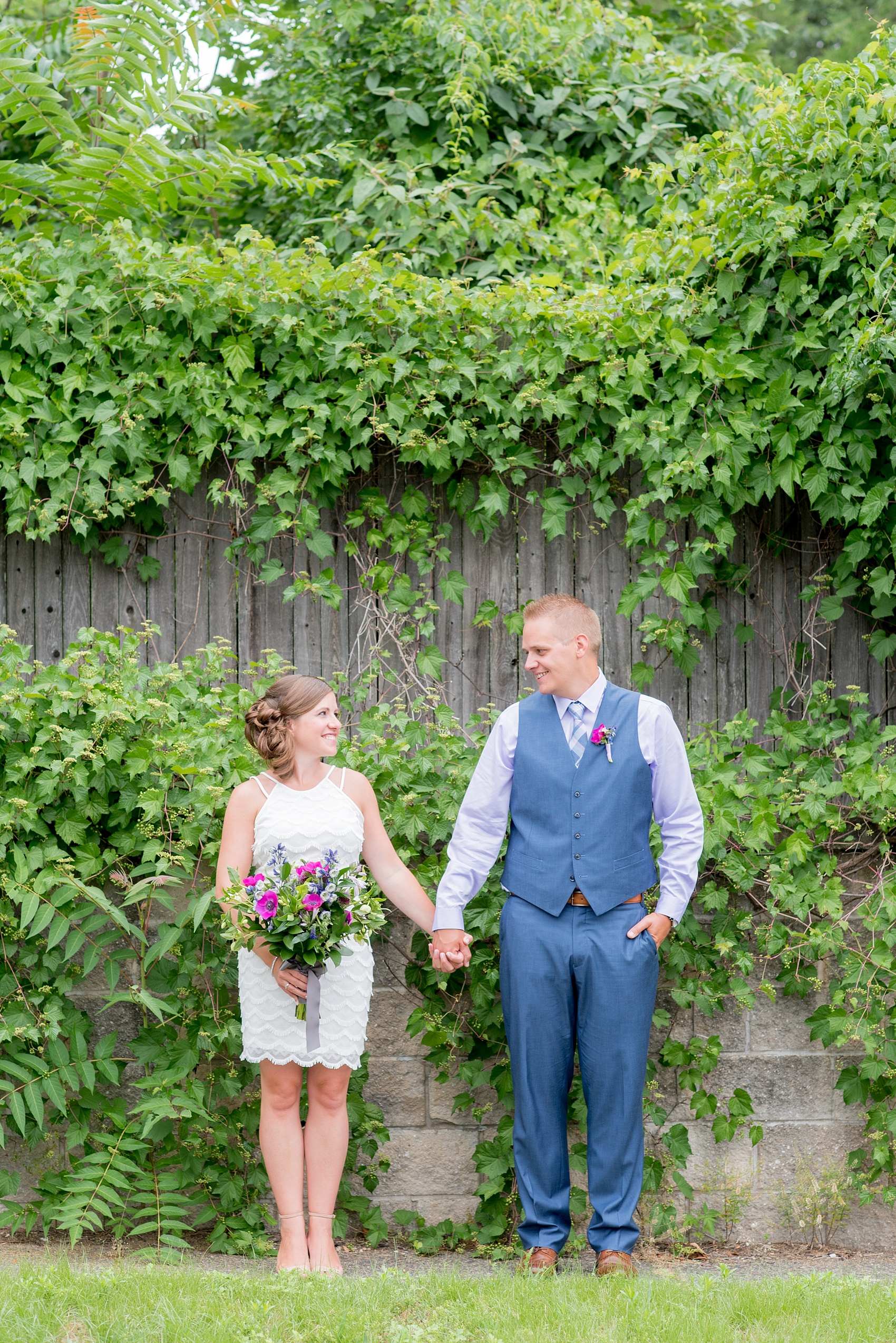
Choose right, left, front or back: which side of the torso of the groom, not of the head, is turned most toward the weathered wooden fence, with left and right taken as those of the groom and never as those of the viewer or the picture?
back

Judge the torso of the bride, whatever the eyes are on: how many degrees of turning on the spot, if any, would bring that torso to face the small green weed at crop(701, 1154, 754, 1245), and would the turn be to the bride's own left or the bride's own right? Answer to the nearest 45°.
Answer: approximately 135° to the bride's own left

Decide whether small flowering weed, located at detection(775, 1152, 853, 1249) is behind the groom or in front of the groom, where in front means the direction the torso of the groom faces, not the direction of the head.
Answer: behind

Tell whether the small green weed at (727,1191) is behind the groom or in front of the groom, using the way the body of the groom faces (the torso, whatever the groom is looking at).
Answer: behind

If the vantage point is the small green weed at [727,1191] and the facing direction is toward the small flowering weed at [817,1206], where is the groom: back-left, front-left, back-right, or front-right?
back-right

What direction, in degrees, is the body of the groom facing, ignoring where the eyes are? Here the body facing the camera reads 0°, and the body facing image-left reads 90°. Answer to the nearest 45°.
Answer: approximately 0°
